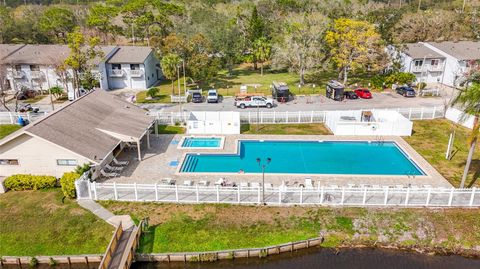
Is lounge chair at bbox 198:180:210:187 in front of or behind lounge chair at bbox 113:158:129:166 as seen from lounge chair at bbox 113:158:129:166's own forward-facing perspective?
in front

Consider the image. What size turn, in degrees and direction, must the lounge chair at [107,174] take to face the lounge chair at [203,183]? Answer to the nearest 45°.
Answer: approximately 45° to its right

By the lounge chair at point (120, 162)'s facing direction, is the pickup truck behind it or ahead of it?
ahead

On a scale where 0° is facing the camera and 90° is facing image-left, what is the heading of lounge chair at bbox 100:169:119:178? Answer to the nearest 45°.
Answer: approximately 270°

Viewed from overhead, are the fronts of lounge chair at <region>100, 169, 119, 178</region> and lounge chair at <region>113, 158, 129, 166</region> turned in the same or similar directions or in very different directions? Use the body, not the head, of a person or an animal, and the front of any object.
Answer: same or similar directions

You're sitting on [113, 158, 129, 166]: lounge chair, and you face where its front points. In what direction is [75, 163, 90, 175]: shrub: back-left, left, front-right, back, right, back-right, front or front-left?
back-right

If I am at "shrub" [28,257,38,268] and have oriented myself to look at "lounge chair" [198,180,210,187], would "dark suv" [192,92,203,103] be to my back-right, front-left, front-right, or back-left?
front-left

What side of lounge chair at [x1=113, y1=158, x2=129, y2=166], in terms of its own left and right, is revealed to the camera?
right

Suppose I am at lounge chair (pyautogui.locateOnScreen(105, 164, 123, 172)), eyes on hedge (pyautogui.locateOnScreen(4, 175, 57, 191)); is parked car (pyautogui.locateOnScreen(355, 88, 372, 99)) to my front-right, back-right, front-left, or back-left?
back-right

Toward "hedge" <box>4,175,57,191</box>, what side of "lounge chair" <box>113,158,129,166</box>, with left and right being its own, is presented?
back

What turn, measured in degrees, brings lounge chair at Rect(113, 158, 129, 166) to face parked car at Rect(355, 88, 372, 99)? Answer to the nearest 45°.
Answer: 0° — it already faces it
